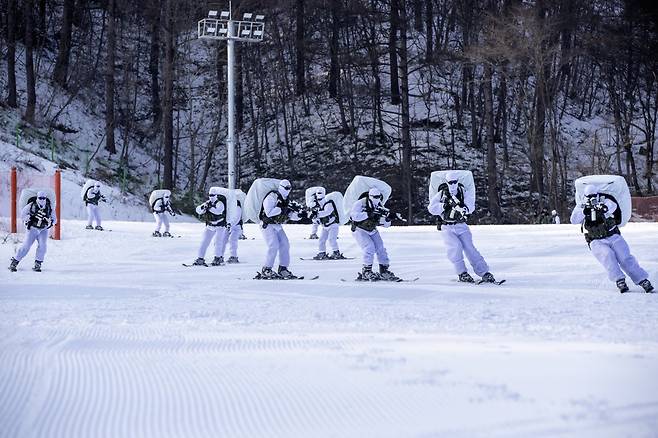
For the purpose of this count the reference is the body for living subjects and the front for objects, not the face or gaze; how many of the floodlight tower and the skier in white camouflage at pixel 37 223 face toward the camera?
2

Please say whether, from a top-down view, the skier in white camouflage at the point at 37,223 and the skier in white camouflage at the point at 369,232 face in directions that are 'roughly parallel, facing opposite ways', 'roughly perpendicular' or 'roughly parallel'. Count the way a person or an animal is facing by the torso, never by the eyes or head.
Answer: roughly parallel

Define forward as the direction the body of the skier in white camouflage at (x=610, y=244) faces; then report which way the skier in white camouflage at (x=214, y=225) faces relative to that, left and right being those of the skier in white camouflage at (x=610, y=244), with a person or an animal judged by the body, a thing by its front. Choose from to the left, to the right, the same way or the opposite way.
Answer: the same way

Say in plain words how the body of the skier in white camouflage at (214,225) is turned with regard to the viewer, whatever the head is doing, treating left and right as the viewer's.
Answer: facing the viewer and to the left of the viewer

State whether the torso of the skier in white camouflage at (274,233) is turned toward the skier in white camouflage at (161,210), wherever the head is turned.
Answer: no

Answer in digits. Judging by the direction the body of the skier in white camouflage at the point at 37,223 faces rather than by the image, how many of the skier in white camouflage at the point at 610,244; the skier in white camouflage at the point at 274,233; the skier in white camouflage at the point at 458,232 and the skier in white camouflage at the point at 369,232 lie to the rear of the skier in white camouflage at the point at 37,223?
0

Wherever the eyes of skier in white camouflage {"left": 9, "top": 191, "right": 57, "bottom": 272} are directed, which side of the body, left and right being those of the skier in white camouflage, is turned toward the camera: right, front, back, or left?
front

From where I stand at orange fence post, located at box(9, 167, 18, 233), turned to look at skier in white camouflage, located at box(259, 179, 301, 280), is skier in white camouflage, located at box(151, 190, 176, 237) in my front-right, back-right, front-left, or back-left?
front-left

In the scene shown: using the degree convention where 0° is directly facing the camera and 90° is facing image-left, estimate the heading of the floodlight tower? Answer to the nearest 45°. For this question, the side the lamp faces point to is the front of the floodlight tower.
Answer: approximately 0°

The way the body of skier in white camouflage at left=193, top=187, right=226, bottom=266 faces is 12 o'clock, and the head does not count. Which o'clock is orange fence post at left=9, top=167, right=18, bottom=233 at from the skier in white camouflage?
The orange fence post is roughly at 3 o'clock from the skier in white camouflage.

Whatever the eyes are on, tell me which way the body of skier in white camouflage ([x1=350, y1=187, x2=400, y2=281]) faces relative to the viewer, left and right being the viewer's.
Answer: facing the viewer and to the right of the viewer

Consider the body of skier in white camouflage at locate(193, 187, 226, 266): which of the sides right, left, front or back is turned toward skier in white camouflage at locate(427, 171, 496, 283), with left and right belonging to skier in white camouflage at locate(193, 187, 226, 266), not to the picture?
left

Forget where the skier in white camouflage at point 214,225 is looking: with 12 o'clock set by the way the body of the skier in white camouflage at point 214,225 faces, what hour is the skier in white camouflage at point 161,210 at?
the skier in white camouflage at point 161,210 is roughly at 4 o'clock from the skier in white camouflage at point 214,225.
